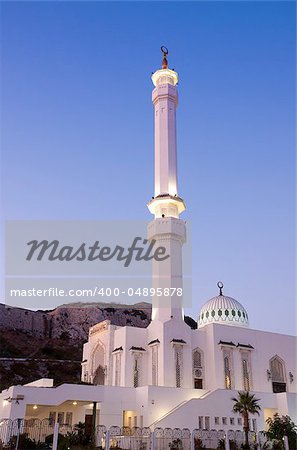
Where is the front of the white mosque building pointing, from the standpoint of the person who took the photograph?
facing the viewer and to the left of the viewer

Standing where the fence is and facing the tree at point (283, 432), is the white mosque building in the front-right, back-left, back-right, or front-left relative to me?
front-left
